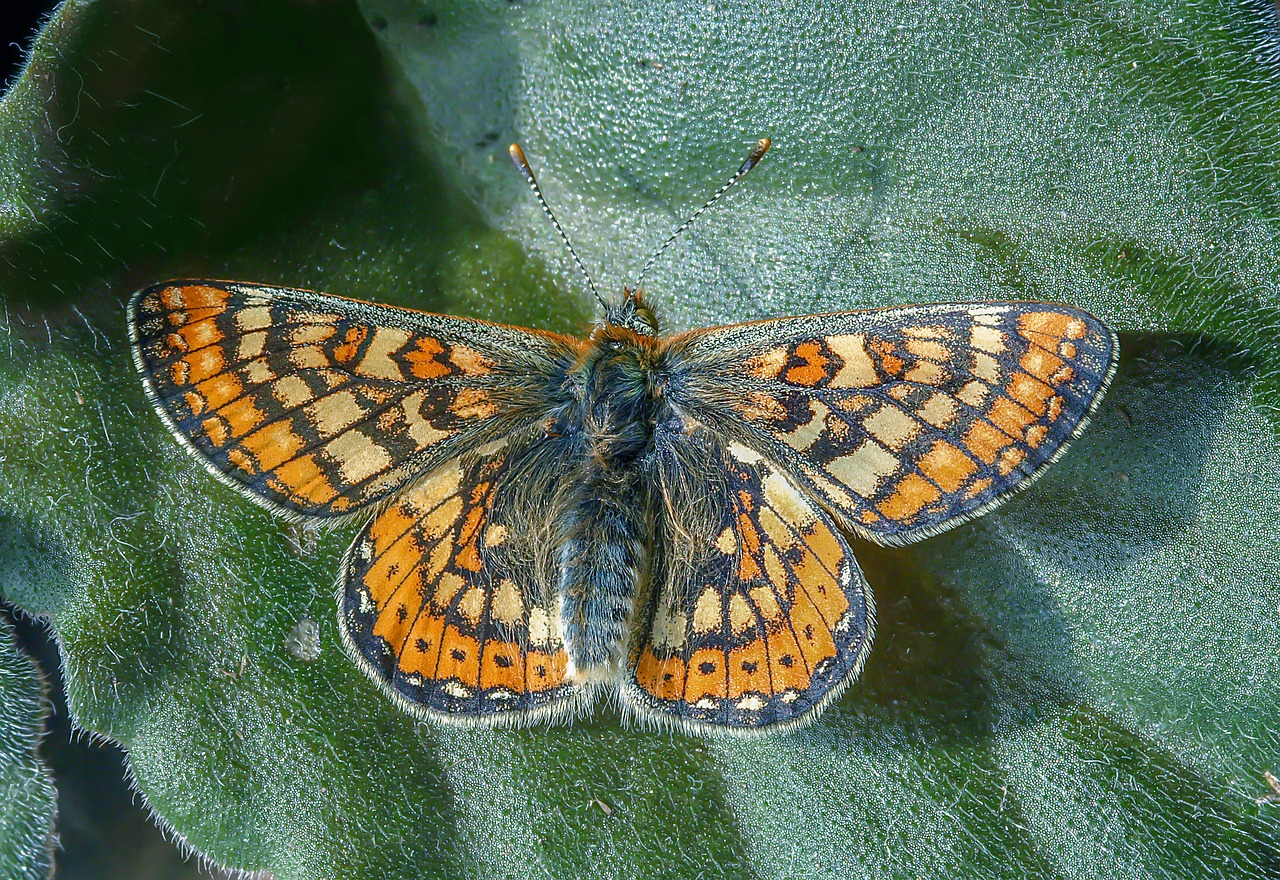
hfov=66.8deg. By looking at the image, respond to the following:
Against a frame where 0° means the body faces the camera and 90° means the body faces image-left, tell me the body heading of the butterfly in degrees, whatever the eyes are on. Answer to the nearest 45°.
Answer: approximately 180°

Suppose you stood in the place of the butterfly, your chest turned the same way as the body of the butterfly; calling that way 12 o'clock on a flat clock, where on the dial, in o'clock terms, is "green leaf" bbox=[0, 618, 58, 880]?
The green leaf is roughly at 9 o'clock from the butterfly.
